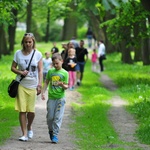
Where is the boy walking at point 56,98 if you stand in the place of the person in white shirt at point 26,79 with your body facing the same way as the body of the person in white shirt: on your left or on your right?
on your left

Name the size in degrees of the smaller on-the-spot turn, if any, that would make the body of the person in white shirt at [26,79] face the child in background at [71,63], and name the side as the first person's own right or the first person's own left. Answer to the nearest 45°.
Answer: approximately 180°

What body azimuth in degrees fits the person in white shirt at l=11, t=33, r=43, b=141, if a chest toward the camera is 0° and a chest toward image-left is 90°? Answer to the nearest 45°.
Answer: approximately 0°

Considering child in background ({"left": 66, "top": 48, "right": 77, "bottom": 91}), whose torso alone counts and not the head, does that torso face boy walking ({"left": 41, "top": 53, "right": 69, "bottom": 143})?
yes

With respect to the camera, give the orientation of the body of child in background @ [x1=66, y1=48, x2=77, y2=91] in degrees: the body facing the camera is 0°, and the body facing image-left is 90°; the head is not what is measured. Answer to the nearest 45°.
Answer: approximately 0°

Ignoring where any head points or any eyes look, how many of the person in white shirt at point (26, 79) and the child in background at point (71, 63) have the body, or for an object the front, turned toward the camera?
2

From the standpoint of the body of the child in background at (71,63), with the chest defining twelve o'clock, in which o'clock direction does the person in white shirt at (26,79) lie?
The person in white shirt is roughly at 12 o'clock from the child in background.
